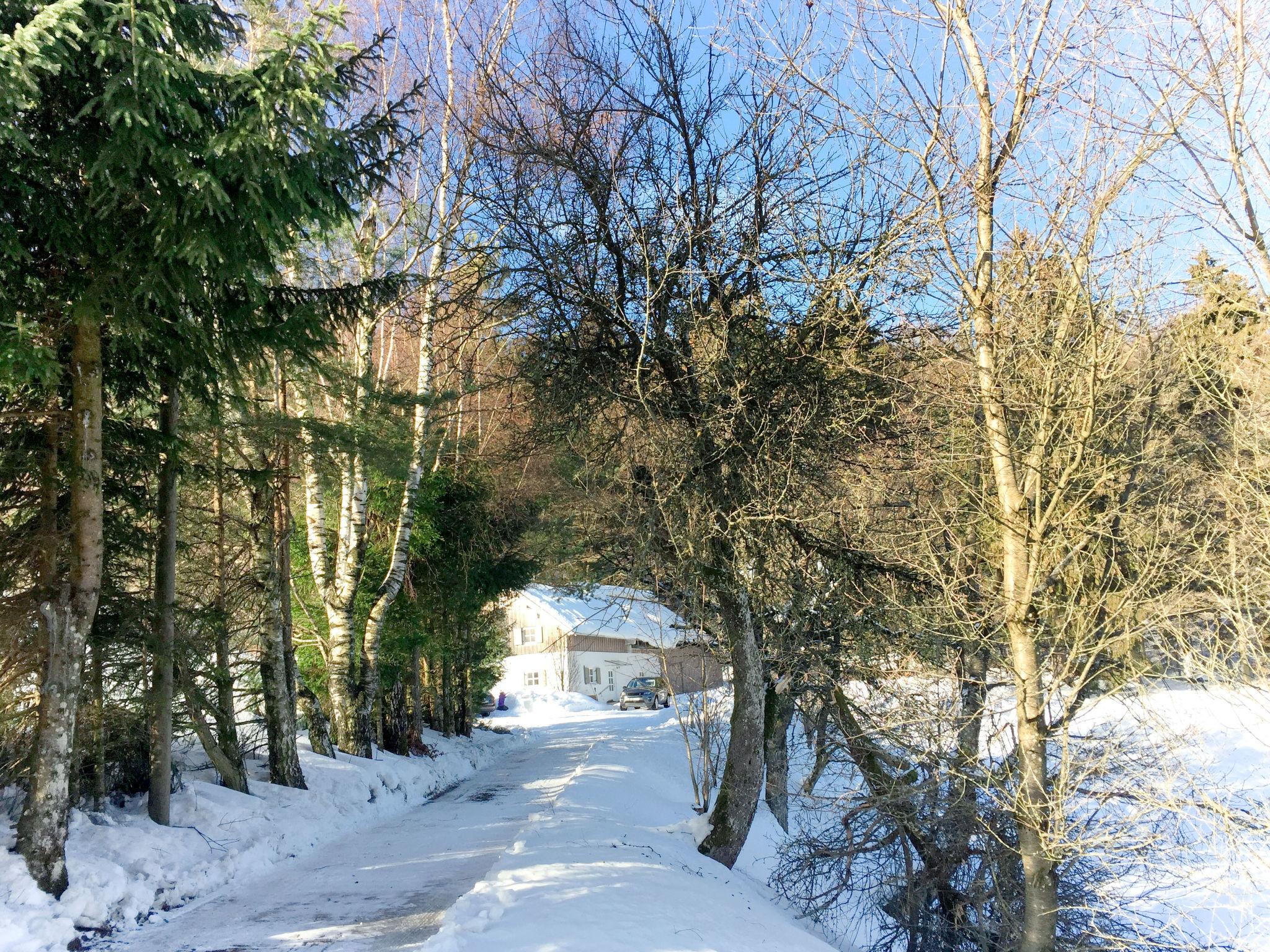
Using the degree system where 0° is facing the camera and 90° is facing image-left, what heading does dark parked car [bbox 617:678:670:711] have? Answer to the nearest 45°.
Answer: approximately 45°

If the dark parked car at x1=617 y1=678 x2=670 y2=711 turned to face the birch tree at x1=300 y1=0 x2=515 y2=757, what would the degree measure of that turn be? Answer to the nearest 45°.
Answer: approximately 45° to its left

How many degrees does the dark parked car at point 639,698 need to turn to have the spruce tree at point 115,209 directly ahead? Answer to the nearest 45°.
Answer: approximately 45° to its left
